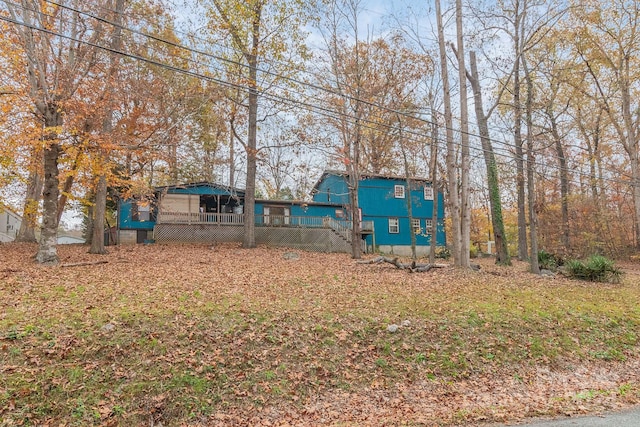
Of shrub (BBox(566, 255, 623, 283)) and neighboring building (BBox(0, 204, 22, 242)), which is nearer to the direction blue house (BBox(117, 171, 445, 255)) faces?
the shrub

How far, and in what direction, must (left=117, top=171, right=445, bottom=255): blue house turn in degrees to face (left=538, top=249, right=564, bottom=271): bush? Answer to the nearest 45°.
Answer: approximately 45° to its left

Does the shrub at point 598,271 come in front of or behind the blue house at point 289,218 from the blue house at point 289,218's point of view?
in front

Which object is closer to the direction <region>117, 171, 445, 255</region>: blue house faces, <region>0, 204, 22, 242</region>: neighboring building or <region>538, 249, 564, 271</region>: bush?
the bush

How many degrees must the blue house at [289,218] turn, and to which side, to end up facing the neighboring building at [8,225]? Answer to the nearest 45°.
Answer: approximately 90° to its right

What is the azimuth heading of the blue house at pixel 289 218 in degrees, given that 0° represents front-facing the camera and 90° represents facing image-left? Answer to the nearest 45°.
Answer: approximately 0°
